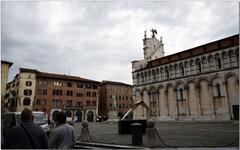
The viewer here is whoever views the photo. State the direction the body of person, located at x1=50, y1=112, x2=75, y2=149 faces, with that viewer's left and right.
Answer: facing away from the viewer

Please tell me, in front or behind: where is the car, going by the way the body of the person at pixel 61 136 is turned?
in front

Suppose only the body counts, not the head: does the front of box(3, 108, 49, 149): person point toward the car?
yes

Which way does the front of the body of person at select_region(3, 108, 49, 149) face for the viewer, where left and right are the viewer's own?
facing away from the viewer

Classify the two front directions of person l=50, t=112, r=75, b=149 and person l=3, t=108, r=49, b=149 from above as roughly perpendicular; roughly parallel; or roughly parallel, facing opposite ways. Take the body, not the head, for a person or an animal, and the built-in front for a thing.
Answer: roughly parallel

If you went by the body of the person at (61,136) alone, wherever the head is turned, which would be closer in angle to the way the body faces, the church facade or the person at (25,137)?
the church facade

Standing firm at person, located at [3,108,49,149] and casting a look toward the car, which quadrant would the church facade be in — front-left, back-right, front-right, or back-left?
front-right

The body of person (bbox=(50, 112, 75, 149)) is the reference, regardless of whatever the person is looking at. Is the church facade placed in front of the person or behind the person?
in front

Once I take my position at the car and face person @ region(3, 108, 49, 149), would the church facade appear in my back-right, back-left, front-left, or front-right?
back-left

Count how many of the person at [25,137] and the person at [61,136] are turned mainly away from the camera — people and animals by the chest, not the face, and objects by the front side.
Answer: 2
